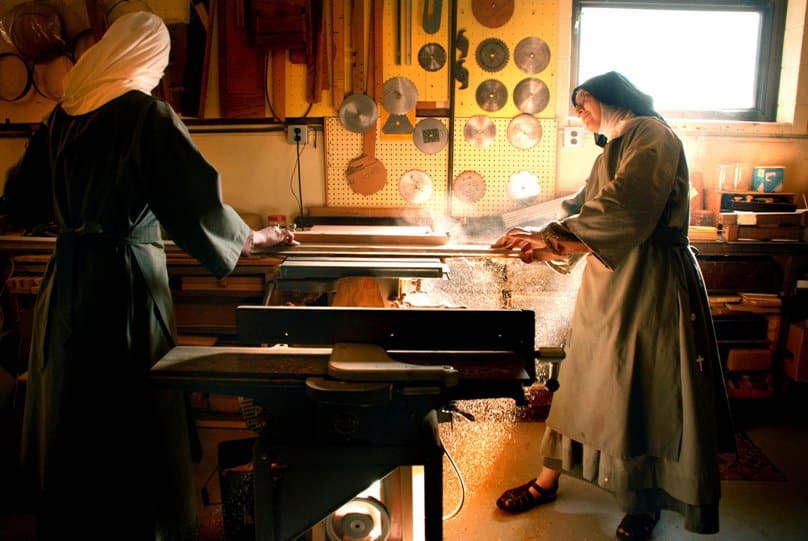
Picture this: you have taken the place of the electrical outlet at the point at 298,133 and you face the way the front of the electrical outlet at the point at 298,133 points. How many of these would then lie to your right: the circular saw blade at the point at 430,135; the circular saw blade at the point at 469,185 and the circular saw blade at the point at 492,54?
0

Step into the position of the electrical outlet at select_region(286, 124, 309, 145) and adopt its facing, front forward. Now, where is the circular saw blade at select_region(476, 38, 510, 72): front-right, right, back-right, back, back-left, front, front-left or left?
left

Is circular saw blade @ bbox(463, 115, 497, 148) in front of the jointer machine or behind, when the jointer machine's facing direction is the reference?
behind

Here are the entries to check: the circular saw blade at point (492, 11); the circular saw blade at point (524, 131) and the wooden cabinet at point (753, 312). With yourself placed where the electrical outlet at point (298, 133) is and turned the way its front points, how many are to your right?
0

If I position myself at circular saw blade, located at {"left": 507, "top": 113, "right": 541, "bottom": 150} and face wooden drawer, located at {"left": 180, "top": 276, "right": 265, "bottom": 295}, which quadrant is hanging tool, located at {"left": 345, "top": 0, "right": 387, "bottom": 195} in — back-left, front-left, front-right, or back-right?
front-right

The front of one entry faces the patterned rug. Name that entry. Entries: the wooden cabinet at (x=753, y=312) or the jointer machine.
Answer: the wooden cabinet

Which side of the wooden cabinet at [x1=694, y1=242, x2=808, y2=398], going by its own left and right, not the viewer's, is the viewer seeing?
front

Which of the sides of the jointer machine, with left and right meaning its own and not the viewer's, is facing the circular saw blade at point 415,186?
back

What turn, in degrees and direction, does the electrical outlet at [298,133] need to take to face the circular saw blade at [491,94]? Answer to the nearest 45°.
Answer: approximately 90° to its left

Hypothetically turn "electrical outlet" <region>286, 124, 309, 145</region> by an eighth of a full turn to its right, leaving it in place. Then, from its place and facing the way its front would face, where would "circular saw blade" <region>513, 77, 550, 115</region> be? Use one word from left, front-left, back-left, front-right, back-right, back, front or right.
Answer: back-left

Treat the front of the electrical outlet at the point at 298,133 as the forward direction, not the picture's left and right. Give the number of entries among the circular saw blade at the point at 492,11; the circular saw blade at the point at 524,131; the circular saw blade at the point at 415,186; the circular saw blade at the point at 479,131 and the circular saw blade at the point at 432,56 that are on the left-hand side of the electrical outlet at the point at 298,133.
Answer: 5

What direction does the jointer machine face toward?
toward the camera

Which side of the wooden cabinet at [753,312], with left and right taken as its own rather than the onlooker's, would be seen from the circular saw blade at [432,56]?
right

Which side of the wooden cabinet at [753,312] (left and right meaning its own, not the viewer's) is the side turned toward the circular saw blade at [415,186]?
right
